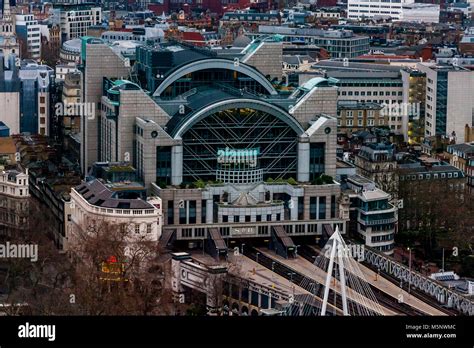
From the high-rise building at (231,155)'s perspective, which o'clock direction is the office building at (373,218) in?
The office building is roughly at 9 o'clock from the high-rise building.

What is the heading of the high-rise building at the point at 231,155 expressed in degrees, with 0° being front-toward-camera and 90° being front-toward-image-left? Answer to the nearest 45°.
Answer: approximately 0°
